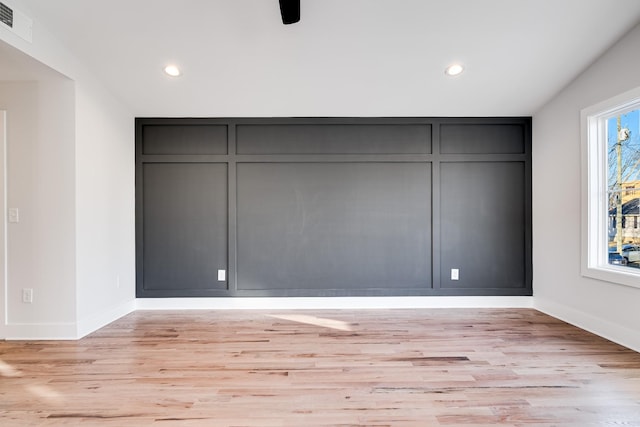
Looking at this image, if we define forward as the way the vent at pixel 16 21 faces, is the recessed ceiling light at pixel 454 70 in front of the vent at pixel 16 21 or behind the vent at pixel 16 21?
in front

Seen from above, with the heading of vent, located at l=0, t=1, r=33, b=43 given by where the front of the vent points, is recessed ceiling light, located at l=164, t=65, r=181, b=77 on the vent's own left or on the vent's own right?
on the vent's own left

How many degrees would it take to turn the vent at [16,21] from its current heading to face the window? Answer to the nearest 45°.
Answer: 0° — it already faces it

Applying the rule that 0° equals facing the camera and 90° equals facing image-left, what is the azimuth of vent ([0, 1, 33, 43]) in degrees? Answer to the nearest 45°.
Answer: approximately 315°

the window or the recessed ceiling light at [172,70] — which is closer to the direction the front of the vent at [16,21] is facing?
the window

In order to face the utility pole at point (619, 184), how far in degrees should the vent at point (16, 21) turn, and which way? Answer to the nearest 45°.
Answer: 0° — it already faces it
